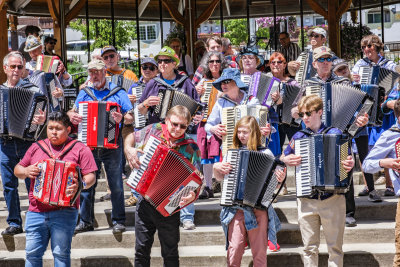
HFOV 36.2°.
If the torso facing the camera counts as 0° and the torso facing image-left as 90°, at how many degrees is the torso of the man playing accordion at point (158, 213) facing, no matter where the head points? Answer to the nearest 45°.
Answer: approximately 0°

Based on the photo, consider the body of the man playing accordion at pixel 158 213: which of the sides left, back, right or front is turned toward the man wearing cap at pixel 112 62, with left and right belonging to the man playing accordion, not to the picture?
back

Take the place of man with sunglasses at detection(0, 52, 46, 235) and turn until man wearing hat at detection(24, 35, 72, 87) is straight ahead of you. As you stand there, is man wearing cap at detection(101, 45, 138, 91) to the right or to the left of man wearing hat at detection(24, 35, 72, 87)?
right

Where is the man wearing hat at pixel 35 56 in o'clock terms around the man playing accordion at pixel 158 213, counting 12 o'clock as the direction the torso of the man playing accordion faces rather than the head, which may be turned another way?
The man wearing hat is roughly at 5 o'clock from the man playing accordion.

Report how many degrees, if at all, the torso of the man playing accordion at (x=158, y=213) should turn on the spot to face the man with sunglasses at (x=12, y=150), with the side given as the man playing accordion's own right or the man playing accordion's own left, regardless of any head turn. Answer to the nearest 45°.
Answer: approximately 135° to the man playing accordion's own right

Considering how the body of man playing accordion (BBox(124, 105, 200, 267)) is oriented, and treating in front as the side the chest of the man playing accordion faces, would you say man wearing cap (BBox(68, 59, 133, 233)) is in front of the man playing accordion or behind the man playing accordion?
behind

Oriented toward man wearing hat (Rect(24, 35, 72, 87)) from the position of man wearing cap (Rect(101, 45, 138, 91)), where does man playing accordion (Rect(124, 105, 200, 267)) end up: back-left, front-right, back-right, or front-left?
back-left
